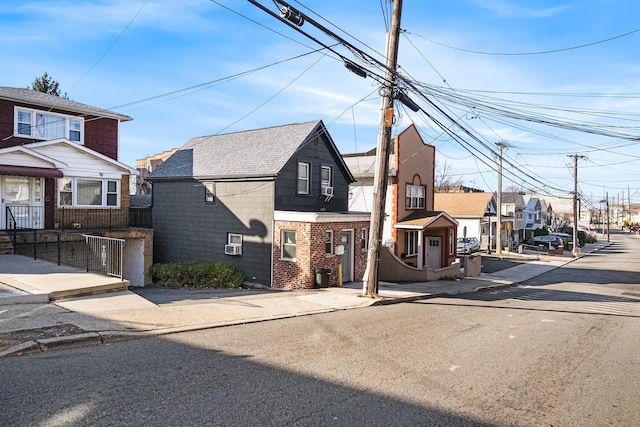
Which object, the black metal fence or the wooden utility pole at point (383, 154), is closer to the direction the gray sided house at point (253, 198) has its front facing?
the wooden utility pole

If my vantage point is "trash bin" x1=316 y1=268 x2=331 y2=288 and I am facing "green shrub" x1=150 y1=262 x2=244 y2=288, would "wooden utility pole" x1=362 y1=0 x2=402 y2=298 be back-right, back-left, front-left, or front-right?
back-left

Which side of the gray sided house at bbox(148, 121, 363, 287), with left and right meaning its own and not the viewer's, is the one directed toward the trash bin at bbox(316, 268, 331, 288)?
front

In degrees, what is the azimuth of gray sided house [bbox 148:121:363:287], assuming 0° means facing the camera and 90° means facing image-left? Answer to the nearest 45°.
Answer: approximately 315°

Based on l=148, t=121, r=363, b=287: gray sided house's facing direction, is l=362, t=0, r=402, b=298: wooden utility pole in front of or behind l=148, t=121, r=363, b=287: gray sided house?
in front

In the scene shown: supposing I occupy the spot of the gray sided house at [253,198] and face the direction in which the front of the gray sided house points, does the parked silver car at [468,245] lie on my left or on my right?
on my left

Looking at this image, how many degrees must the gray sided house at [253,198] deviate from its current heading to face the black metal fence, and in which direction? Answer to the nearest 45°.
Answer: approximately 135° to its right
